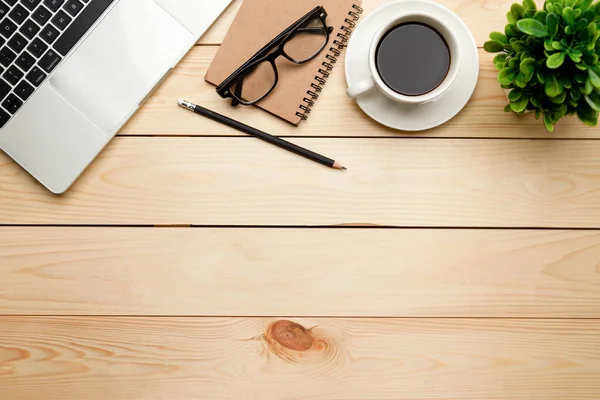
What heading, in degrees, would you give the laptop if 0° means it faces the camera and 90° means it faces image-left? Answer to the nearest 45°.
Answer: approximately 315°
